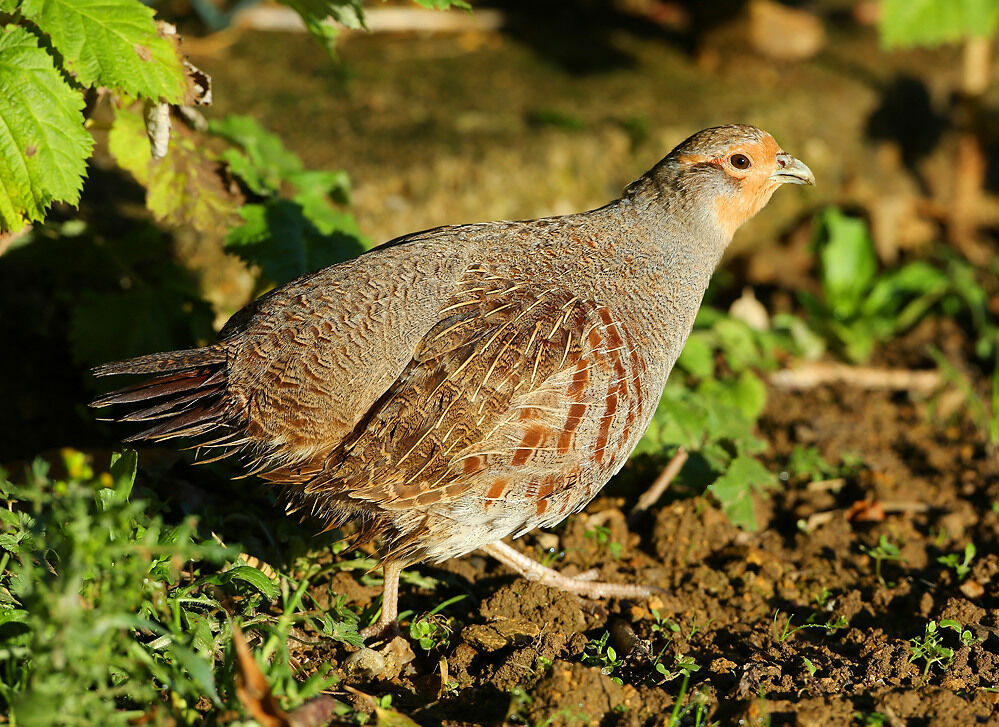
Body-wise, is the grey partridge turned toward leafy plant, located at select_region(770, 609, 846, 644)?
yes

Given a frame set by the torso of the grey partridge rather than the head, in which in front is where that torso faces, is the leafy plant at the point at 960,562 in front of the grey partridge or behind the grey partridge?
in front

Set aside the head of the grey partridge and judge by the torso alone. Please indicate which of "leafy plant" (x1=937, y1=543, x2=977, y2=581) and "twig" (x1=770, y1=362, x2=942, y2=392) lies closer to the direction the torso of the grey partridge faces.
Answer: the leafy plant

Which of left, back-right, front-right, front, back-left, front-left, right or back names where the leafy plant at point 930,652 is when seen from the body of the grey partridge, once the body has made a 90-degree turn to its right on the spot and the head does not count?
left

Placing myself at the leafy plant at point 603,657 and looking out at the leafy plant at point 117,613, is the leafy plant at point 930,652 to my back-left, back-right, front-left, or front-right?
back-left

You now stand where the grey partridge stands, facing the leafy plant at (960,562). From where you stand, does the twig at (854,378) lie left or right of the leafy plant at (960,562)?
left

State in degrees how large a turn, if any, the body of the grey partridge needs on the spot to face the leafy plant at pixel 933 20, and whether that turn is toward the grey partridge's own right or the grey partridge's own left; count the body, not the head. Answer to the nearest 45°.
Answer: approximately 45° to the grey partridge's own left

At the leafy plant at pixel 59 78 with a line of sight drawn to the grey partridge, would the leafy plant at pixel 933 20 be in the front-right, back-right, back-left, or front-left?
front-left

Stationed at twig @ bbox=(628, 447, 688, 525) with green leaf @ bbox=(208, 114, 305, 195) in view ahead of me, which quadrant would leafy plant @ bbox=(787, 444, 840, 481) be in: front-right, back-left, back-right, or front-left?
back-right

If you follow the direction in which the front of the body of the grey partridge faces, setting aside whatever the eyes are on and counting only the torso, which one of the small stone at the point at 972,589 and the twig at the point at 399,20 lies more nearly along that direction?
the small stone

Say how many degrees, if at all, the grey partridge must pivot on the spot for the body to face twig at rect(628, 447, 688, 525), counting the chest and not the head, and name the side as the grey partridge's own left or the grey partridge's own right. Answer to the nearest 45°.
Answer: approximately 45° to the grey partridge's own left

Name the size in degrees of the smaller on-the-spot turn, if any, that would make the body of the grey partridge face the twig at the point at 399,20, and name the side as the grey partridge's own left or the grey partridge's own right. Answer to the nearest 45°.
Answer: approximately 90° to the grey partridge's own left

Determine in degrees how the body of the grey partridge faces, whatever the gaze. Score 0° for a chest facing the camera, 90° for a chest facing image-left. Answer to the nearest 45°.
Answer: approximately 270°
